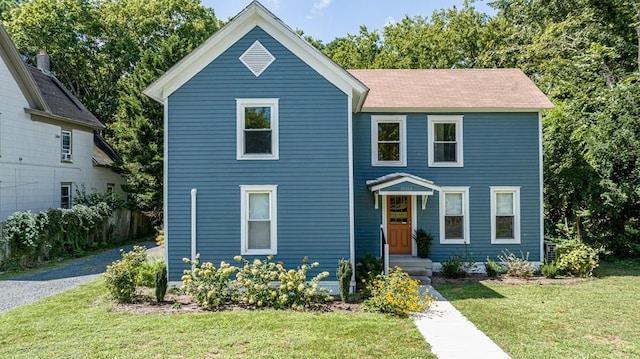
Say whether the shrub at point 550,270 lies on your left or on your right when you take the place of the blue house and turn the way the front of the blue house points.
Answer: on your left

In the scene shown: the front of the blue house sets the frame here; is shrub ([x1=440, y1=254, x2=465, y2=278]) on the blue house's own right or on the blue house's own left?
on the blue house's own left

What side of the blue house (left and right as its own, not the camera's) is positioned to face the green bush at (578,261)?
left

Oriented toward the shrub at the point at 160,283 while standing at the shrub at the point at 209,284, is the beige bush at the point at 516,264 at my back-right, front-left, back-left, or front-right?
back-right

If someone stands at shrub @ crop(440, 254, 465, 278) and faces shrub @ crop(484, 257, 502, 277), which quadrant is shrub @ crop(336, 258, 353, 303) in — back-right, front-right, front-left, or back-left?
back-right

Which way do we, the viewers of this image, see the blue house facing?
facing the viewer

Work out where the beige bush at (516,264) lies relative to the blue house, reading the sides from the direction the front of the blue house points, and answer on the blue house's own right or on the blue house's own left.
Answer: on the blue house's own left
